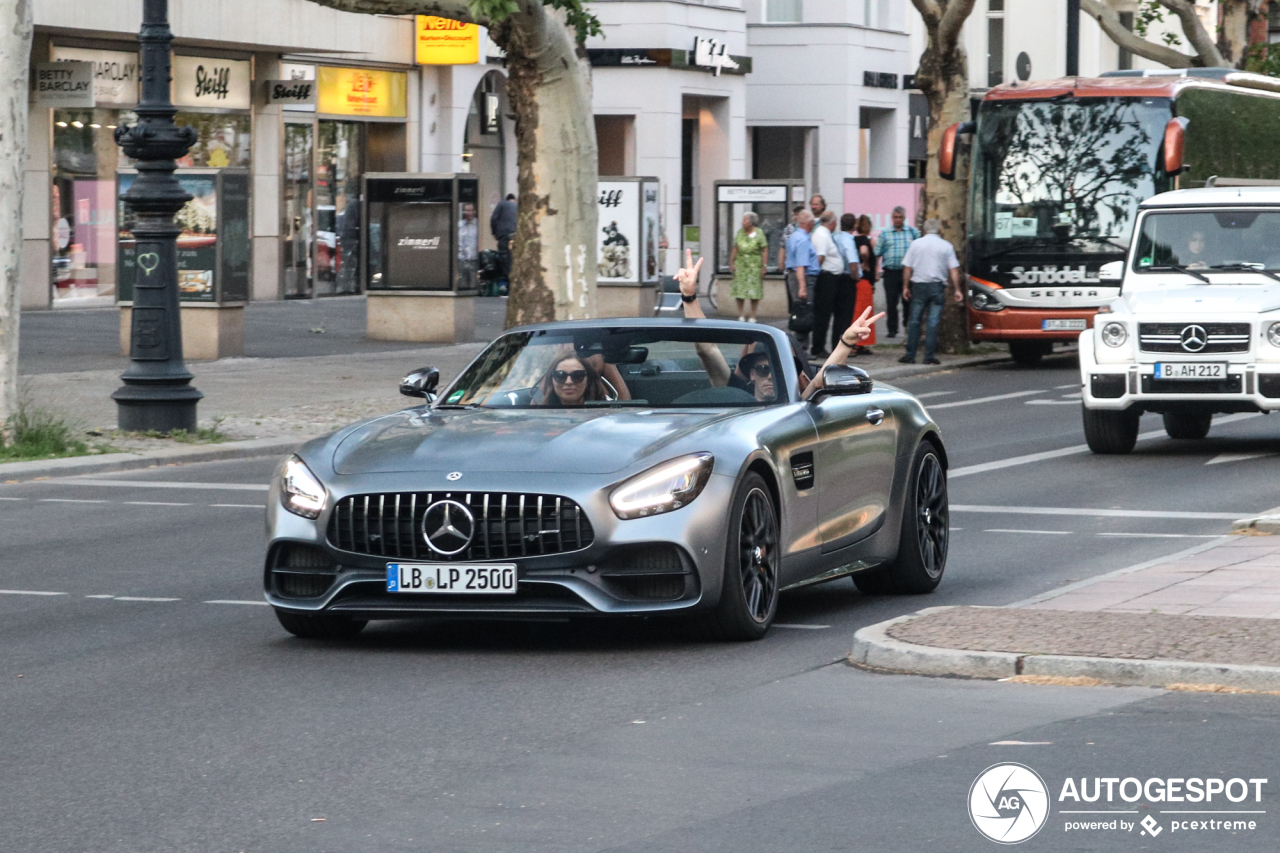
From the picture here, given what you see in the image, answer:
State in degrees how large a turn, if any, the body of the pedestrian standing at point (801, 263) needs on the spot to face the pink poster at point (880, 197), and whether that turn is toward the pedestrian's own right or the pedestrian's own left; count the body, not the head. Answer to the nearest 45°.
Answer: approximately 90° to the pedestrian's own left

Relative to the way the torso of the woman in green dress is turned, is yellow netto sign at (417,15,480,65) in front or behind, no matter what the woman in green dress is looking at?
behind

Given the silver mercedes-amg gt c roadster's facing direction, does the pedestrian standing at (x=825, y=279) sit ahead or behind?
behind

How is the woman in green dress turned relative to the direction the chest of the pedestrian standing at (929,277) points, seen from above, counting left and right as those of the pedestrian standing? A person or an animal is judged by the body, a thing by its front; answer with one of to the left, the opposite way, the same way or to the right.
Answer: the opposite way

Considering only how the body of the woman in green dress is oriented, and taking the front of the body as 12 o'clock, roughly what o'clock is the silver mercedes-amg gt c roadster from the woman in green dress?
The silver mercedes-amg gt c roadster is roughly at 12 o'clock from the woman in green dress.

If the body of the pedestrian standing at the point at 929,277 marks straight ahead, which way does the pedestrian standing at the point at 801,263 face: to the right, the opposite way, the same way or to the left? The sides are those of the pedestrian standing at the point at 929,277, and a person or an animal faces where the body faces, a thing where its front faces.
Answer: to the right
